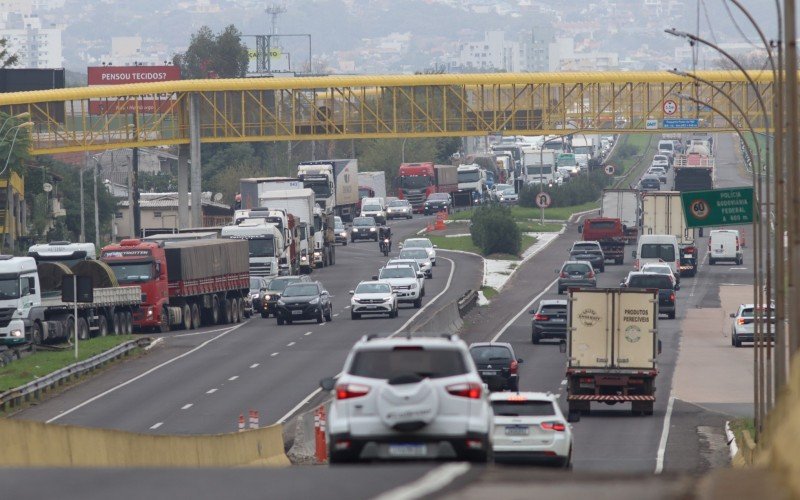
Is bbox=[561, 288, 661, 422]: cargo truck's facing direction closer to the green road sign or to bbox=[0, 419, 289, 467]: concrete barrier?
the green road sign

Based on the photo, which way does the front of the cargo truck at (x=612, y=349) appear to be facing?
away from the camera

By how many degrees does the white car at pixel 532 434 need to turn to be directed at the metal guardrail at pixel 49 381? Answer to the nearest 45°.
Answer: approximately 45° to its left

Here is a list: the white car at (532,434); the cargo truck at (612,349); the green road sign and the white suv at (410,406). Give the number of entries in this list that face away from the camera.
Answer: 3

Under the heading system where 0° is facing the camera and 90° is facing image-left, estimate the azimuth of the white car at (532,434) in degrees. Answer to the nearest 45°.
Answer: approximately 180°

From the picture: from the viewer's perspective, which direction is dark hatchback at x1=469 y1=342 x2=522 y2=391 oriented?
away from the camera

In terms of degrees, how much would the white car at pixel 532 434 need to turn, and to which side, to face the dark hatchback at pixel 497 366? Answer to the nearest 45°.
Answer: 0° — it already faces it

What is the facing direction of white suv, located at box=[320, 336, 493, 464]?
away from the camera

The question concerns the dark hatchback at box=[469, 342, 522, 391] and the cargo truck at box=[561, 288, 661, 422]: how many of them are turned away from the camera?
2

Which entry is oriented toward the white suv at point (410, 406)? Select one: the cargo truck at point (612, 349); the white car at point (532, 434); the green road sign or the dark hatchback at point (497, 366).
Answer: the green road sign

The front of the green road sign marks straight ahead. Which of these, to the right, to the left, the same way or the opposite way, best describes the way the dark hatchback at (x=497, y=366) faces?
the opposite way

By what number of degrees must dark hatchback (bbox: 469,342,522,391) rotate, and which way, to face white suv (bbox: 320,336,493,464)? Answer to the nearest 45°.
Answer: approximately 180°
